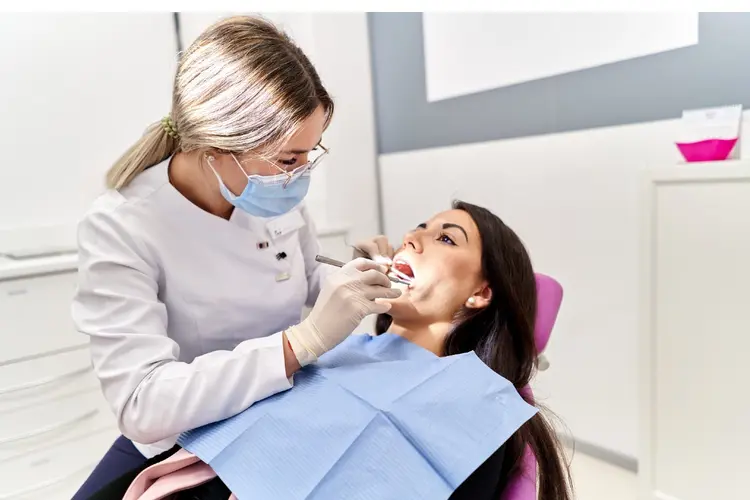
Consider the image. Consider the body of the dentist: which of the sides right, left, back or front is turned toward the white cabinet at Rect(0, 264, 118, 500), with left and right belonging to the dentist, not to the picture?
back

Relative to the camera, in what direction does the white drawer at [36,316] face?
facing the viewer and to the right of the viewer

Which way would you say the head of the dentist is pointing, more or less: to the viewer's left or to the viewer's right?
to the viewer's right

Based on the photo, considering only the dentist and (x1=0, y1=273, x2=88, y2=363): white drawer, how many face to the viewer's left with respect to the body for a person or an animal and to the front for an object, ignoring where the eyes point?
0

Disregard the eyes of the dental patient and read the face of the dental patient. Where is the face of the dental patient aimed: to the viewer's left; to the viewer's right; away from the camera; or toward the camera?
to the viewer's left

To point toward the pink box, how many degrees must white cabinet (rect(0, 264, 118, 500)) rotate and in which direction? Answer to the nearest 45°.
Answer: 0° — it already faces it

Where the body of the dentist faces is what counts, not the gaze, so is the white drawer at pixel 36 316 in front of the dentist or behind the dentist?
behind

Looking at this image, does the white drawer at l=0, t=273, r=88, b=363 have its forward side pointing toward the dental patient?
yes

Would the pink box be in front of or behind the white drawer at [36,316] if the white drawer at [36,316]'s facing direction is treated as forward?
in front

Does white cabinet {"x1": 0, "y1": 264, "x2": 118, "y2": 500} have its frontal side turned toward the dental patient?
yes
